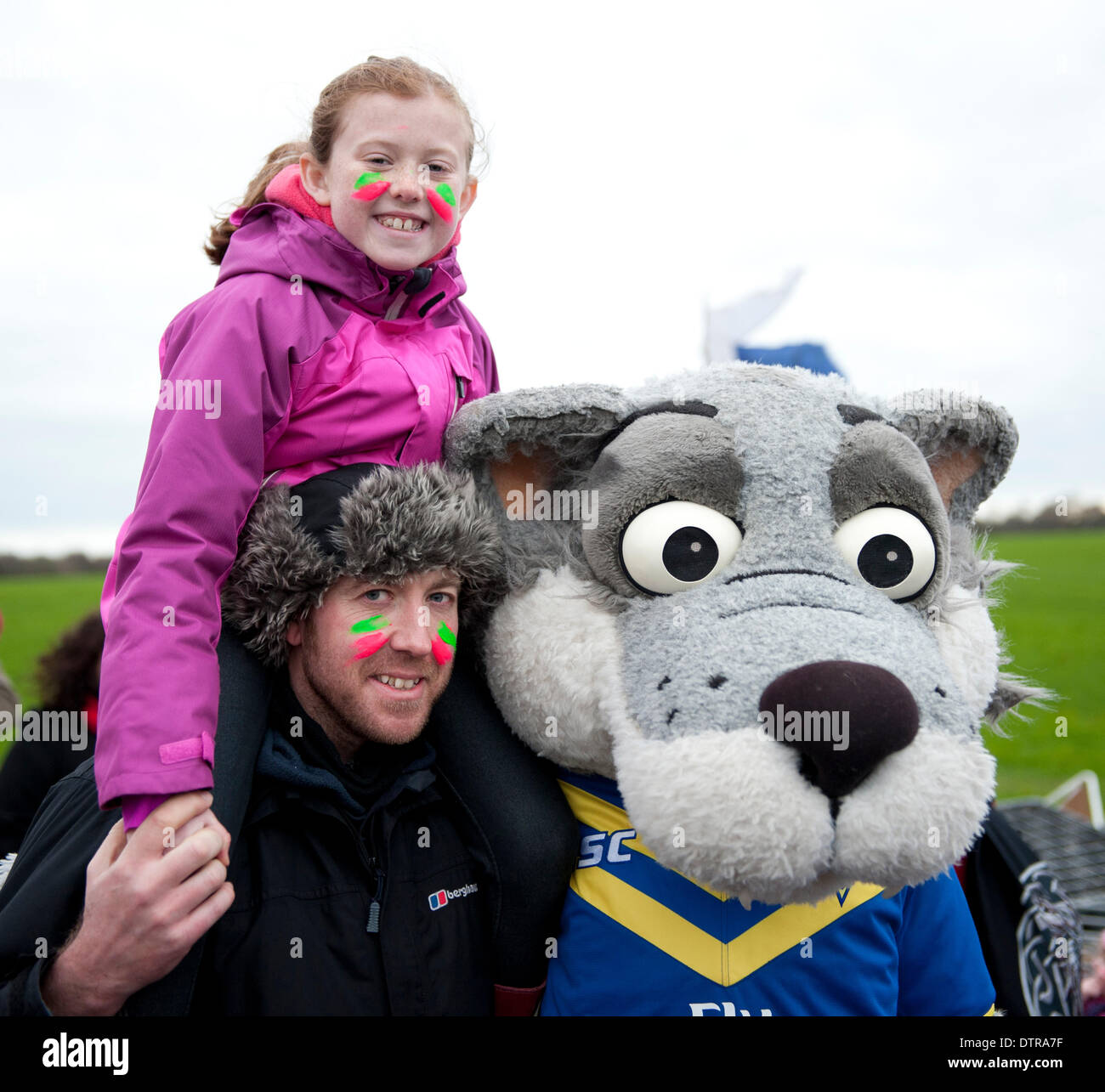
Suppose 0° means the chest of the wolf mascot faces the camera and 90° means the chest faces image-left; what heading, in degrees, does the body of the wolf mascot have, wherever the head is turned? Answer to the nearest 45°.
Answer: approximately 0°

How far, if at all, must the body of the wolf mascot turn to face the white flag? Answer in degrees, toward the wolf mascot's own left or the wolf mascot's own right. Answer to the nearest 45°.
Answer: approximately 180°
